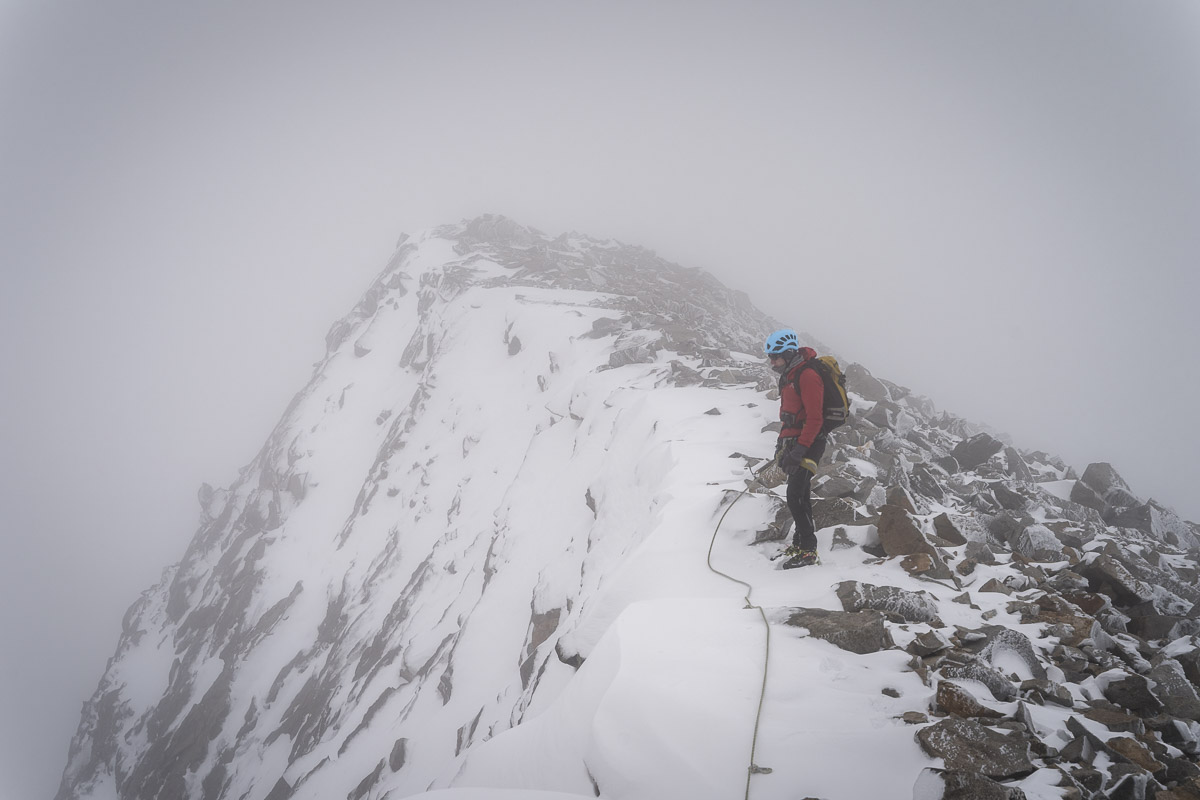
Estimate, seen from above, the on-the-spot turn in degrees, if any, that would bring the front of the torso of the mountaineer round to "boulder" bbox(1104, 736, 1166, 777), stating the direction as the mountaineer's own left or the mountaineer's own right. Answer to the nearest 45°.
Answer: approximately 135° to the mountaineer's own left

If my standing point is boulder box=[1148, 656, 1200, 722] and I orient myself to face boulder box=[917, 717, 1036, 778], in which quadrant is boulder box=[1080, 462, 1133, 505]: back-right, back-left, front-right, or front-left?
back-right

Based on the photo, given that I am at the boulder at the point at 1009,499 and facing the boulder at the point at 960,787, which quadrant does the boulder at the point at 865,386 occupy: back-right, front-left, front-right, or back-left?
back-right

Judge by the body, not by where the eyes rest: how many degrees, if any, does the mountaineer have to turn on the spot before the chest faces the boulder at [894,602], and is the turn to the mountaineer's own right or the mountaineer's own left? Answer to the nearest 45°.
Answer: approximately 135° to the mountaineer's own left

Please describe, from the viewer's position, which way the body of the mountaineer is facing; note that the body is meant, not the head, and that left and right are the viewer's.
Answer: facing to the left of the viewer
